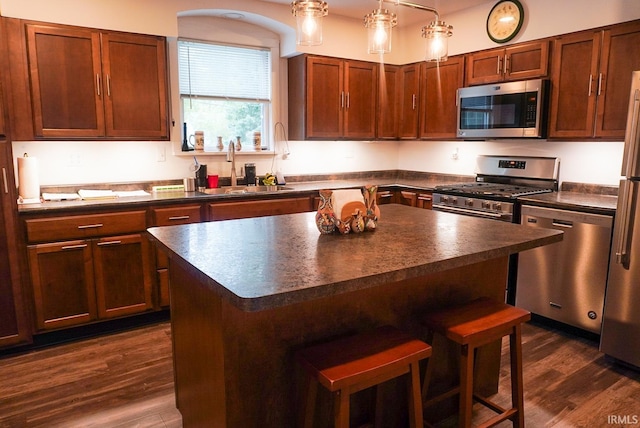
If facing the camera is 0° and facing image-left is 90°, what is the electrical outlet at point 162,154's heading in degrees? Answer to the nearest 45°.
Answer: approximately 0°

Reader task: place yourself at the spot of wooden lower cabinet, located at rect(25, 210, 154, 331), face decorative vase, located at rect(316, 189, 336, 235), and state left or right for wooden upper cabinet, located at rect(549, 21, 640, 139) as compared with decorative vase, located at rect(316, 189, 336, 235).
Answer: left

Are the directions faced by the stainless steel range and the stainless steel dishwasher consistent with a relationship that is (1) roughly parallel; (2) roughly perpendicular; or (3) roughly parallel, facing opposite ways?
roughly parallel

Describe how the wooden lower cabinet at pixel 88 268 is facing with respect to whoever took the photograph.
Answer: facing the viewer

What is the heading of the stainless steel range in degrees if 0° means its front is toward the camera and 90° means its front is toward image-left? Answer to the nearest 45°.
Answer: approximately 45°

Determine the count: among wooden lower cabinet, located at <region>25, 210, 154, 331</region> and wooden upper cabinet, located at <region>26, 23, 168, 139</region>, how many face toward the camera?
2

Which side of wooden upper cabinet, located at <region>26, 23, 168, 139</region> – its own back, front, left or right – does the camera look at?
front

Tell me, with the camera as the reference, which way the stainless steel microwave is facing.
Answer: facing the viewer and to the left of the viewer

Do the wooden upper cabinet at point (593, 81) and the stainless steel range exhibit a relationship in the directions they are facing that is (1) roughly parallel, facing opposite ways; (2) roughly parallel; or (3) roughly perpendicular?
roughly parallel

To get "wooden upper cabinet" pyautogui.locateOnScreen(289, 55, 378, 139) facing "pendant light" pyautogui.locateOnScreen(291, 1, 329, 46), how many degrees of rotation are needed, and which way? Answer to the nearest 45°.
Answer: approximately 45° to its right

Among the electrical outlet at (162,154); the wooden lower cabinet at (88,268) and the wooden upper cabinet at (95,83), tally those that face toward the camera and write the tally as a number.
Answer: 3
